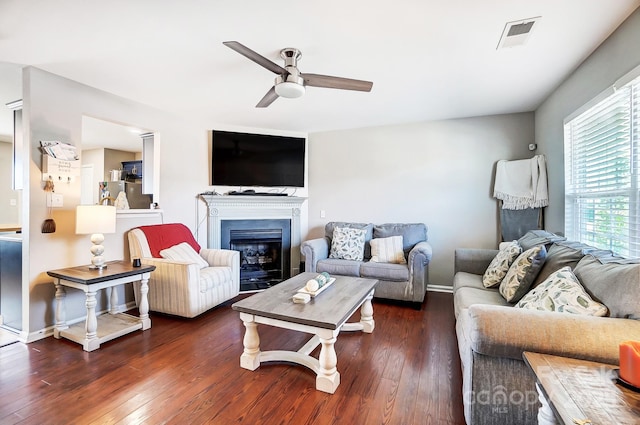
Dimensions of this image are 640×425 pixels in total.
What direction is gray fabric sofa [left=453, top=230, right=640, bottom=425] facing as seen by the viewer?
to the viewer's left

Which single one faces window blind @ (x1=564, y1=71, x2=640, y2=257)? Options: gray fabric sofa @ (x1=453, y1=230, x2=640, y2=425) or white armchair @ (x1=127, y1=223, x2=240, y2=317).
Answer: the white armchair

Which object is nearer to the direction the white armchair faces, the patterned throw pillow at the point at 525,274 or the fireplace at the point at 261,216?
the patterned throw pillow

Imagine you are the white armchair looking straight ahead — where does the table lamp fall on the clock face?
The table lamp is roughly at 4 o'clock from the white armchair.

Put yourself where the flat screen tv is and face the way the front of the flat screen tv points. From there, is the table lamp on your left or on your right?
on your right

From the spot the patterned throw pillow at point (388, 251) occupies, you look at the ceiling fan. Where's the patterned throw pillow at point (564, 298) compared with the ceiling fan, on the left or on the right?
left

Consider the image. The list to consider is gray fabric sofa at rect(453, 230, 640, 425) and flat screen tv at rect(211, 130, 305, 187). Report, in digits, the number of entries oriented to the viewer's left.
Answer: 1
